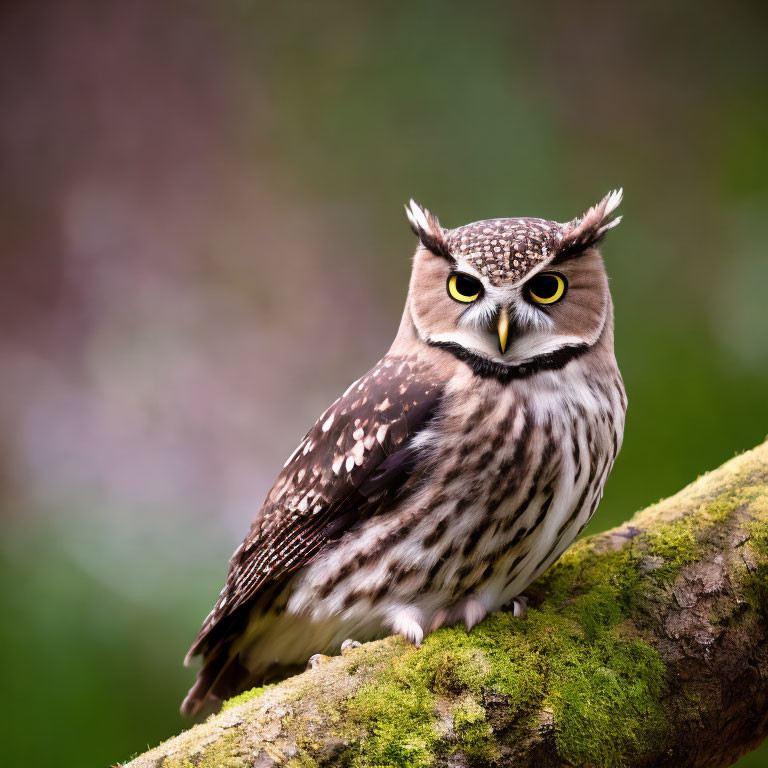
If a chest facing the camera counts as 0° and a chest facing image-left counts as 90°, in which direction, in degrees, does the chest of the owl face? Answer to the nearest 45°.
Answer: approximately 315°
